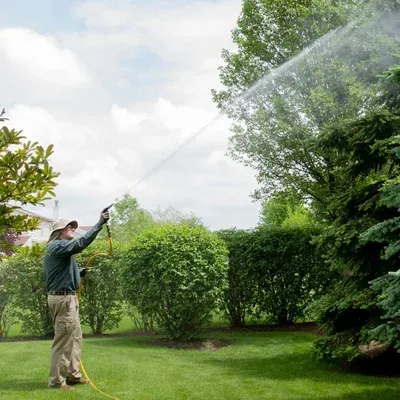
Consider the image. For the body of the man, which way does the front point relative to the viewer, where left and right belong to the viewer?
facing to the right of the viewer

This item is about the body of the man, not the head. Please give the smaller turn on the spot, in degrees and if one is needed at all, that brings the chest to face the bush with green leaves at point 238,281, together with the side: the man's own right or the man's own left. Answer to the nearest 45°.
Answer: approximately 45° to the man's own left

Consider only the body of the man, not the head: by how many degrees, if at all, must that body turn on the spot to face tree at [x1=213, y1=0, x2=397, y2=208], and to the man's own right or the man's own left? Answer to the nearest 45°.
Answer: approximately 45° to the man's own left

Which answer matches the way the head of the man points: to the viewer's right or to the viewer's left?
to the viewer's right

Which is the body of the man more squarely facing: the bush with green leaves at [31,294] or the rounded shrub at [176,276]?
the rounded shrub

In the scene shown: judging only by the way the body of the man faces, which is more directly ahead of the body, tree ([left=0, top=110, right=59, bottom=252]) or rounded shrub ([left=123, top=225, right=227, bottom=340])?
the rounded shrub

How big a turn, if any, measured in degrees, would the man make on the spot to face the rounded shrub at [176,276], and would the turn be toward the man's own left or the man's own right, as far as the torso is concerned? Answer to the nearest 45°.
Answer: approximately 45° to the man's own left
